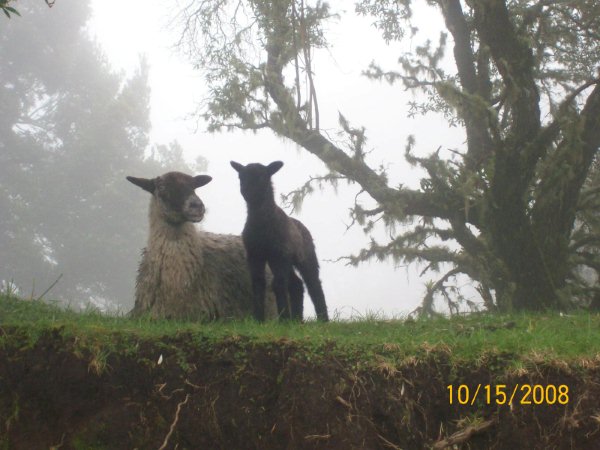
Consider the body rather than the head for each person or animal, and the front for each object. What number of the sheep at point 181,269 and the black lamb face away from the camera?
0

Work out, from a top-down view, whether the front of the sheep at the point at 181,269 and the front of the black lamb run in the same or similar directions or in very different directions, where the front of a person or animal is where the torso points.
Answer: same or similar directions

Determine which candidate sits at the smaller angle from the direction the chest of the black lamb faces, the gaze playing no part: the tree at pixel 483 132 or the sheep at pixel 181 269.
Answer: the sheep

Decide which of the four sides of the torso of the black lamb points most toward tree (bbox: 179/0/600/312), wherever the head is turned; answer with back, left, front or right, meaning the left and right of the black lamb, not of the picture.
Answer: back

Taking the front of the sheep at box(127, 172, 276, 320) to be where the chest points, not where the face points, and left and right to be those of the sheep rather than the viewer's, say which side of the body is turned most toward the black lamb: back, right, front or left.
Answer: left

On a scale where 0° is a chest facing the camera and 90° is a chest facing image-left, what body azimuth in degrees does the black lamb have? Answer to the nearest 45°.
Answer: approximately 45°

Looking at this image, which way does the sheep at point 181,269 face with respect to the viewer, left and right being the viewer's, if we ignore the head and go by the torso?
facing the viewer and to the left of the viewer

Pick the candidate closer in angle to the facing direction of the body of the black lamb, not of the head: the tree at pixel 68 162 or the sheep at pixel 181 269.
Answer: the sheep

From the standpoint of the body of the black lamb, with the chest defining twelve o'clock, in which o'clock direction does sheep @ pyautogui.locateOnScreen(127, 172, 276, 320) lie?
The sheep is roughly at 2 o'clock from the black lamb.
